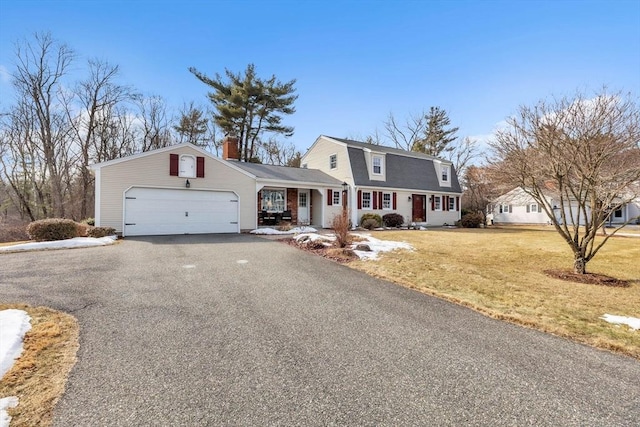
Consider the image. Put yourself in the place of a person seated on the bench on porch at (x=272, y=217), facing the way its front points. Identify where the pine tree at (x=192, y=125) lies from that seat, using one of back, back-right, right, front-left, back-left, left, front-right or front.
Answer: back-right

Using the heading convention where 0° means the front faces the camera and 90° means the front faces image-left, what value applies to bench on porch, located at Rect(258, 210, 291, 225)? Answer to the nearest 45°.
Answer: approximately 0°

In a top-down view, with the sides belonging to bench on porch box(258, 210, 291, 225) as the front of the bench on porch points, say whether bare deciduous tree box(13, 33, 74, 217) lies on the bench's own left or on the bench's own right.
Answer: on the bench's own right

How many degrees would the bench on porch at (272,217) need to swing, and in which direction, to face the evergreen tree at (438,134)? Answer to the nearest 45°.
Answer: approximately 135° to its left

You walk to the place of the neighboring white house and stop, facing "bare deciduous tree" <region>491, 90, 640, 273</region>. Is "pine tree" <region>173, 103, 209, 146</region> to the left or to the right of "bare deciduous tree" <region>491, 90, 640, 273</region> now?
right

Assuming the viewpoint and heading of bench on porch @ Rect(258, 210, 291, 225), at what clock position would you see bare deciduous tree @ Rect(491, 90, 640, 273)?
The bare deciduous tree is roughly at 11 o'clock from the bench on porch.

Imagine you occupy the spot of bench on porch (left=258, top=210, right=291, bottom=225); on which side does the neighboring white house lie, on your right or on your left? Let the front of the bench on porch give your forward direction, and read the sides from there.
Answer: on your left

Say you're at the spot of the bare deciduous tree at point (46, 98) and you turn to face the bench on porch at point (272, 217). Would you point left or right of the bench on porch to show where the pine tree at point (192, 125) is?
left
